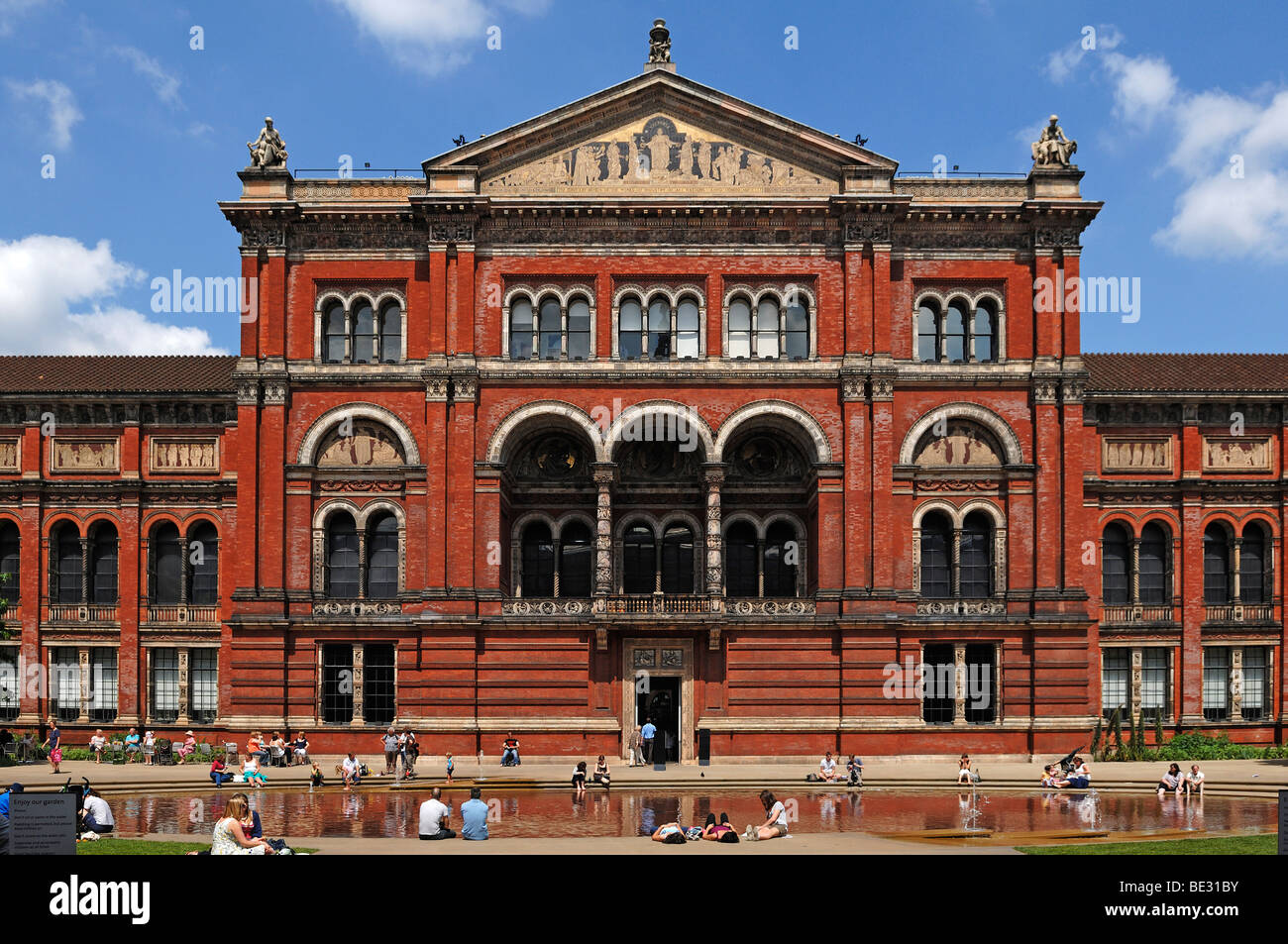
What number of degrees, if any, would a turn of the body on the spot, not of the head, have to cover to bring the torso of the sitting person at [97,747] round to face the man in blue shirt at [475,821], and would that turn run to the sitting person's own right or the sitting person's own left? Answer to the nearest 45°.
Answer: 0° — they already face them

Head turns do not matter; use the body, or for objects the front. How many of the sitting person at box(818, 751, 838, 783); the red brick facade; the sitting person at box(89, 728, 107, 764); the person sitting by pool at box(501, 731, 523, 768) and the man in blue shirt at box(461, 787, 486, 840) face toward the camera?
4

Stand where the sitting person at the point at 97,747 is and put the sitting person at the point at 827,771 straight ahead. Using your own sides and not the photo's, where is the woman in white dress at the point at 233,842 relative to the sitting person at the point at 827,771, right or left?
right

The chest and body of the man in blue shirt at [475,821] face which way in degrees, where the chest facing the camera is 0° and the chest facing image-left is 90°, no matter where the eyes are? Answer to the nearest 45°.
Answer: approximately 180°

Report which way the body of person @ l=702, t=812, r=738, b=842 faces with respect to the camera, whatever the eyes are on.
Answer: away from the camera

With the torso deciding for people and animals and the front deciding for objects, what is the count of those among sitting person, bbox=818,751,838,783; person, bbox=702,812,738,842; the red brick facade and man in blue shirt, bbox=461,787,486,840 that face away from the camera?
2
